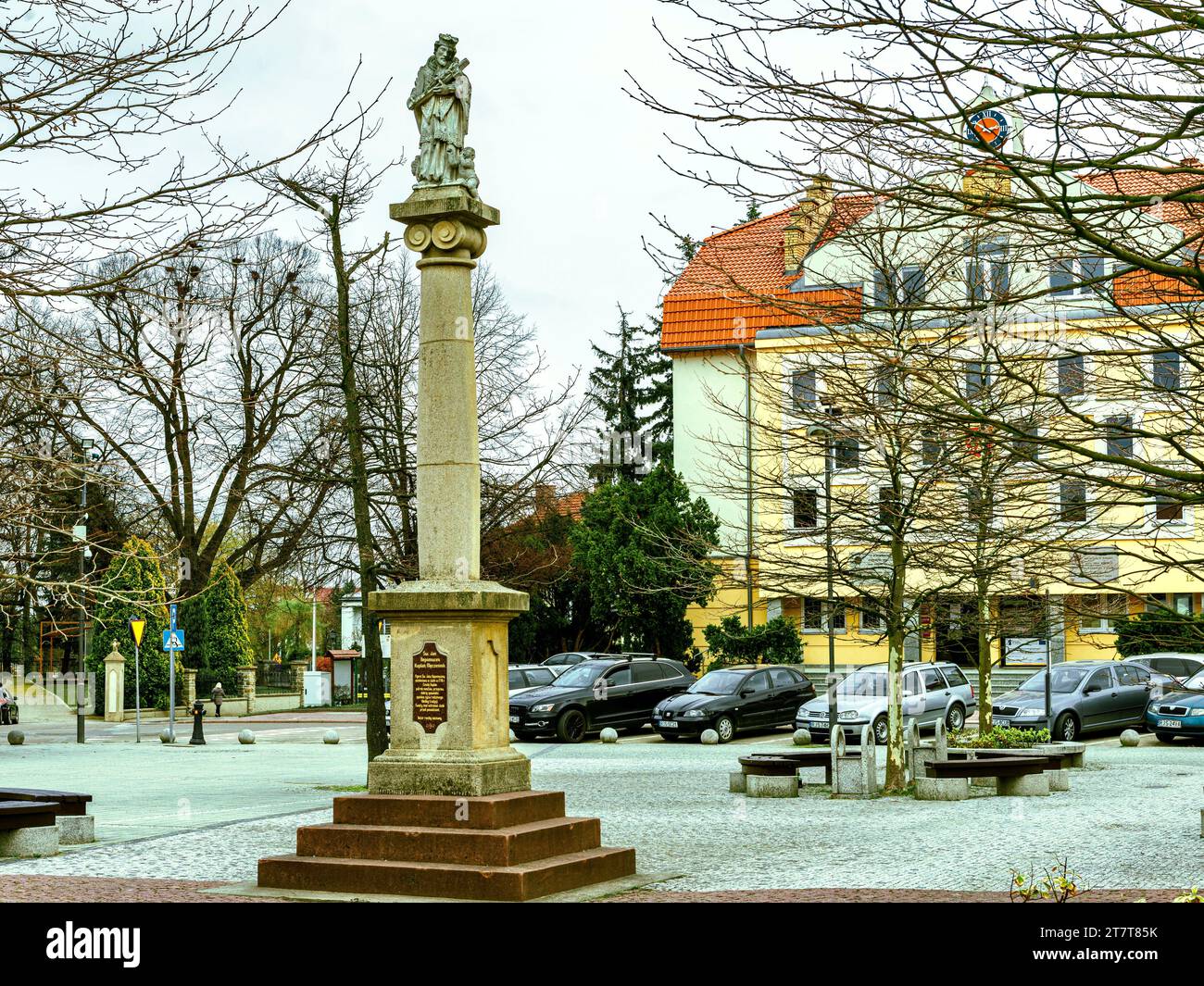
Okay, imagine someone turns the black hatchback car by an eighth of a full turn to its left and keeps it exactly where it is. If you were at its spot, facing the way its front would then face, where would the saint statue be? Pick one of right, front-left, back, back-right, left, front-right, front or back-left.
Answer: front

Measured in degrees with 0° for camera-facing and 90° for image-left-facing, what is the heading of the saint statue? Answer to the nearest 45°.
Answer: approximately 0°

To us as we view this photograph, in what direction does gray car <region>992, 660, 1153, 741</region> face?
facing the viewer and to the left of the viewer

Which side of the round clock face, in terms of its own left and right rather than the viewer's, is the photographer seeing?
front

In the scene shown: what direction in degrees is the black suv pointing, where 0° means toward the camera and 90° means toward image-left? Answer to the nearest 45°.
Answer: approximately 45°

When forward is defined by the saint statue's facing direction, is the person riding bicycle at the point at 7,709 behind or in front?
behind

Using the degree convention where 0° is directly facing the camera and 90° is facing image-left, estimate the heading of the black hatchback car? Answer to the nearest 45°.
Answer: approximately 45°
